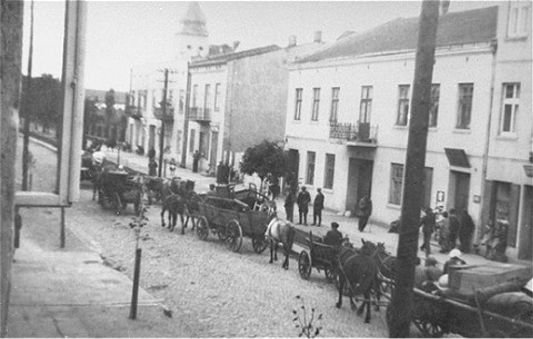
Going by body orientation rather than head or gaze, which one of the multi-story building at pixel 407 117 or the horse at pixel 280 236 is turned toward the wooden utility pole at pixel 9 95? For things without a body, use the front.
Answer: the multi-story building

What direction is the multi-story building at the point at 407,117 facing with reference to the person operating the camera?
facing the viewer and to the left of the viewer

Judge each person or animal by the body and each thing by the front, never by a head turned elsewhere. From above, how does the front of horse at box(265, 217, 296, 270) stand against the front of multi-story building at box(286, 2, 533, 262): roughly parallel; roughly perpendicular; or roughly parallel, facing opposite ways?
roughly perpendicular

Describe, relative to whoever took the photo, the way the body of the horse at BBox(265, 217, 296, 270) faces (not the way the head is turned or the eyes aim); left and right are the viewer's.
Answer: facing away from the viewer and to the left of the viewer

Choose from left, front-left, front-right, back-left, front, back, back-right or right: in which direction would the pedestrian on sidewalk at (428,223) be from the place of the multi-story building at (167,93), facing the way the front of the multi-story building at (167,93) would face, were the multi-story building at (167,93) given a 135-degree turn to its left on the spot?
front-right

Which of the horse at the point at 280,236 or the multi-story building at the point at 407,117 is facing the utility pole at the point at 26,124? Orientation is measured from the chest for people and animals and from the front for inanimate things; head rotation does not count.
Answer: the multi-story building

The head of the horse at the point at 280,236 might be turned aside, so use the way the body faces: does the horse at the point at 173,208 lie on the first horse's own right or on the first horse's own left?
on the first horse's own left

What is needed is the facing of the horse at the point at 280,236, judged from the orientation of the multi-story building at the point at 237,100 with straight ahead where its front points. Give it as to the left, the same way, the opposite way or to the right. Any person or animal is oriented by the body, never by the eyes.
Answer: to the right

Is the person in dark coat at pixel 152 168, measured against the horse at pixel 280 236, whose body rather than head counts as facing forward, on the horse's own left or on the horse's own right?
on the horse's own right
